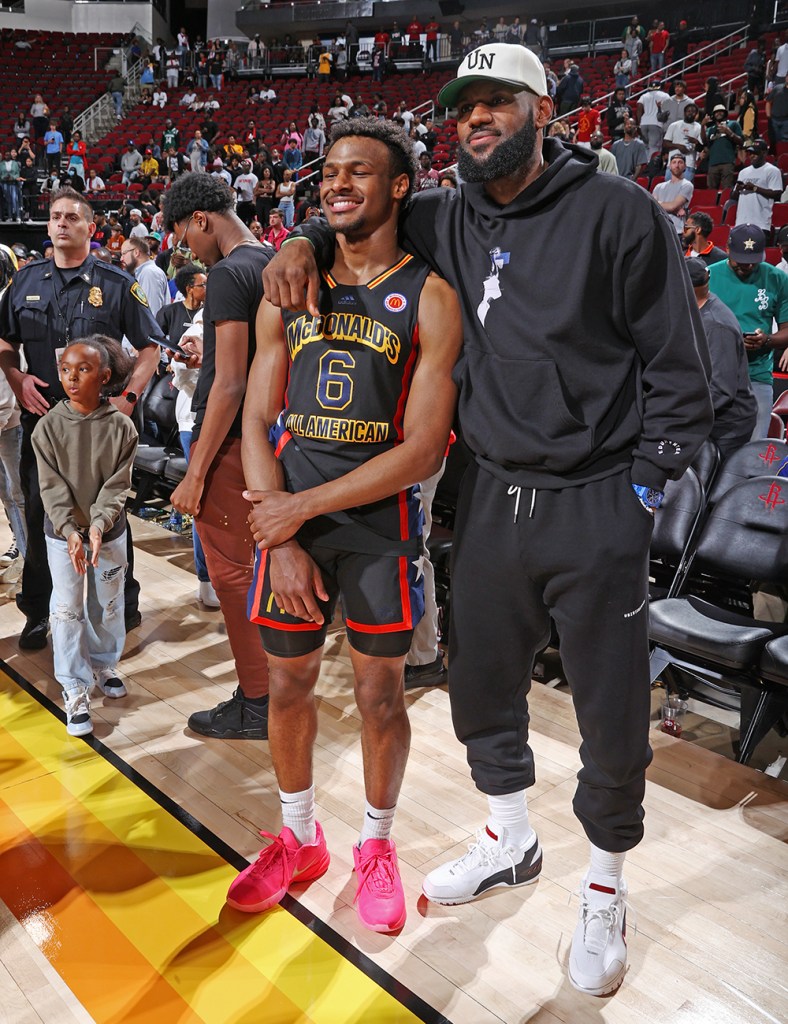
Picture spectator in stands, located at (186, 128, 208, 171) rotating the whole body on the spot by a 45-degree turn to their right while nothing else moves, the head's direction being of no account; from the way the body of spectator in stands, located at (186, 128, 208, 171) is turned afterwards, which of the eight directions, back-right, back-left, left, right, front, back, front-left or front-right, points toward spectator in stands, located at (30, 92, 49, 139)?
right

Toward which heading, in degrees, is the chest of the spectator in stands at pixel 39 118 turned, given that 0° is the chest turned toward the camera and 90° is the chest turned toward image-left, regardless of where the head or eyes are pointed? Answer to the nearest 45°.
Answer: approximately 0°

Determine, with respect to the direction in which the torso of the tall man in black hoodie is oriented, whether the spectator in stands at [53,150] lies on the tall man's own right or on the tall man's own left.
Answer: on the tall man's own right

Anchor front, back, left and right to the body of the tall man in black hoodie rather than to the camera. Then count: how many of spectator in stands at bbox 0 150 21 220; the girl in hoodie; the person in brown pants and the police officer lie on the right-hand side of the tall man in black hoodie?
4

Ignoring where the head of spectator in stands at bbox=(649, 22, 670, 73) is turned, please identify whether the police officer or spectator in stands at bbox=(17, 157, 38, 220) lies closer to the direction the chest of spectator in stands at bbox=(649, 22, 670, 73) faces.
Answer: the police officer

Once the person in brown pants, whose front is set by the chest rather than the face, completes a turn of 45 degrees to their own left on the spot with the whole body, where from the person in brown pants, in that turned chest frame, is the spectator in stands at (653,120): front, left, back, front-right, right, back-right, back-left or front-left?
back

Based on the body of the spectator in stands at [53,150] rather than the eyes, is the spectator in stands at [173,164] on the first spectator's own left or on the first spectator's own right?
on the first spectator's own left

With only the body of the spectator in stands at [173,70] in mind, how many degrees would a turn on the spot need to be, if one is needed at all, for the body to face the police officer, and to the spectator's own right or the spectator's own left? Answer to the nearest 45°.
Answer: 0° — they already face them

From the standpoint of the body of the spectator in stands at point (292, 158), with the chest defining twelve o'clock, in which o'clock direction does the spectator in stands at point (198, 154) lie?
the spectator in stands at point (198, 154) is roughly at 4 o'clock from the spectator in stands at point (292, 158).
